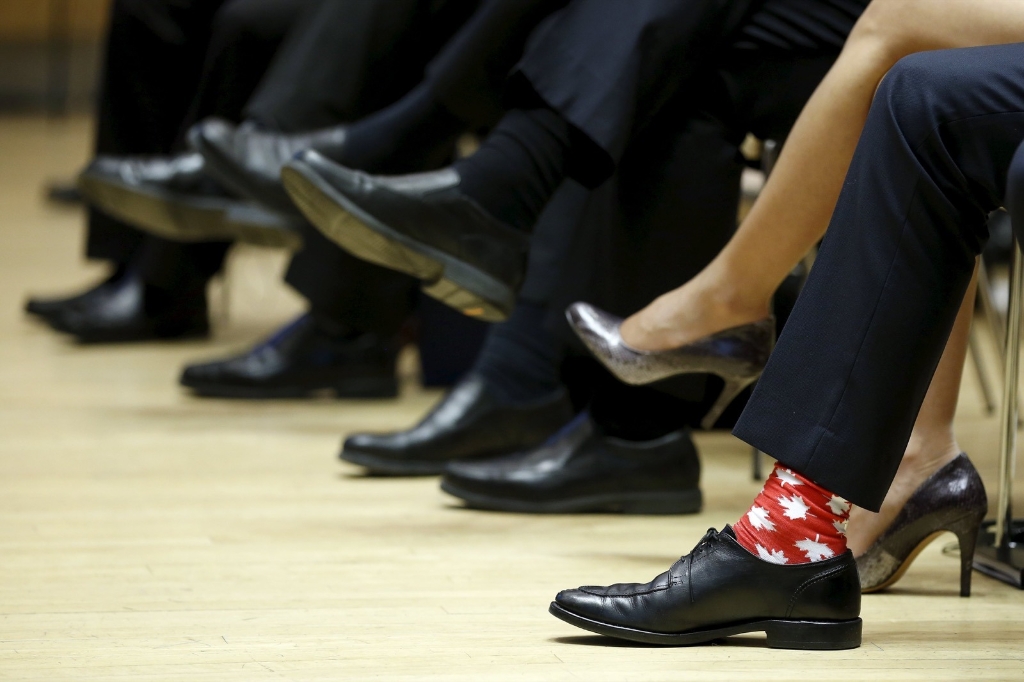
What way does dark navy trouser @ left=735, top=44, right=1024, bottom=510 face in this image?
to the viewer's left

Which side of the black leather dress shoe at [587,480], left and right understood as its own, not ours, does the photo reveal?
left

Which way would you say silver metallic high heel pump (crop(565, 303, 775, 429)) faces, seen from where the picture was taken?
facing to the left of the viewer

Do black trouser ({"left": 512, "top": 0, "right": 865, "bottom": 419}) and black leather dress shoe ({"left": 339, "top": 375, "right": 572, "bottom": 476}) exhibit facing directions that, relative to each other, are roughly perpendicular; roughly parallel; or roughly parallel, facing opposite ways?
roughly parallel

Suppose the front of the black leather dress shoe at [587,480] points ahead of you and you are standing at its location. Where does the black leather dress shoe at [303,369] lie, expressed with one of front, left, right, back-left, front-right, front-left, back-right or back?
front-right

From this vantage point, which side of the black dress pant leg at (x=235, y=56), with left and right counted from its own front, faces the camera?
left

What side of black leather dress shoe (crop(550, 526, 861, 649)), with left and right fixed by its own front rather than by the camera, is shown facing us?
left

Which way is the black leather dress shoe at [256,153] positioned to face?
to the viewer's left
